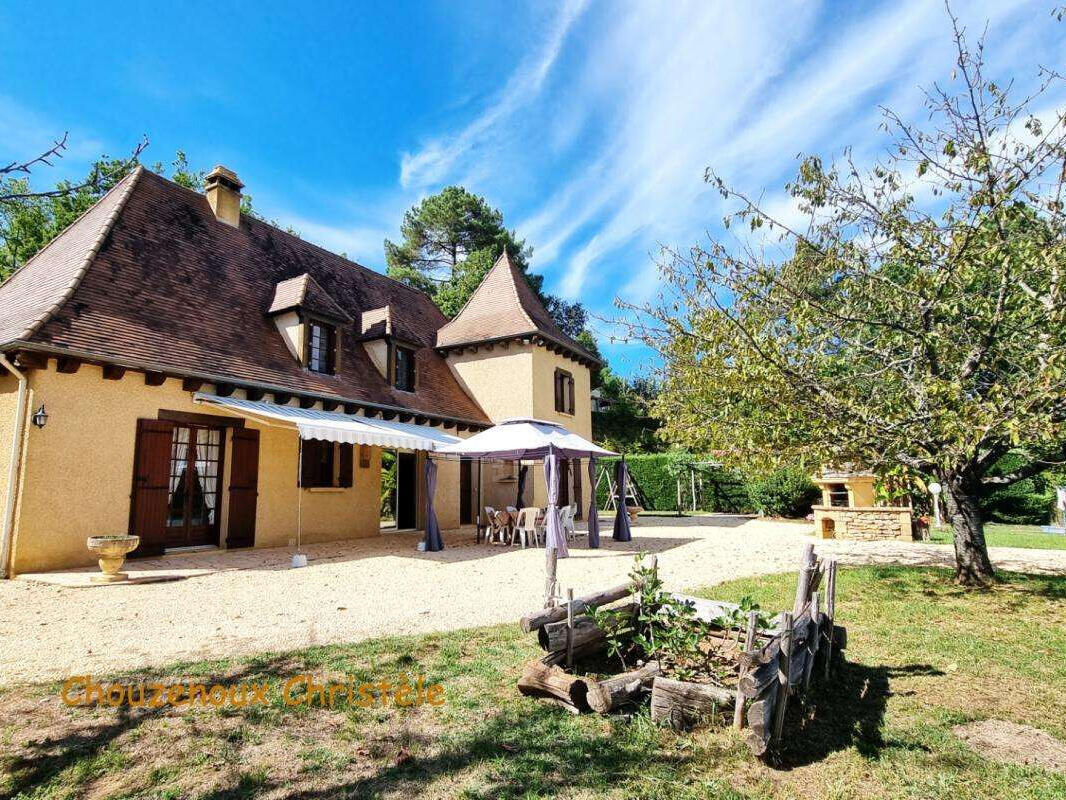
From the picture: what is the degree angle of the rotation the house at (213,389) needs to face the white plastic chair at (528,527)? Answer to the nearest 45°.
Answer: approximately 45° to its left

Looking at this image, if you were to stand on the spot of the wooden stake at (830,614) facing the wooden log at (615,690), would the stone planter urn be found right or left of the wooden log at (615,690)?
right

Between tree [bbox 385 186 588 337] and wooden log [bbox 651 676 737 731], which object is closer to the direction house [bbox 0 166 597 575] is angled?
the wooden log

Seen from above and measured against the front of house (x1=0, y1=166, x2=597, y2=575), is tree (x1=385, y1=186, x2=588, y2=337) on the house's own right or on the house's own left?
on the house's own left

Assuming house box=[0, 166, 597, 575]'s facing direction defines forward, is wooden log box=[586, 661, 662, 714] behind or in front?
in front

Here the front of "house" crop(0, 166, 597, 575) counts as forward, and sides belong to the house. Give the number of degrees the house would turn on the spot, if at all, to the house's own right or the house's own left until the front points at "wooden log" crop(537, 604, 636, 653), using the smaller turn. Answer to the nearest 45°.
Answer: approximately 45° to the house's own right

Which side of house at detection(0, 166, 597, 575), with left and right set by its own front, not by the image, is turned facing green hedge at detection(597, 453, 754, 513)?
left

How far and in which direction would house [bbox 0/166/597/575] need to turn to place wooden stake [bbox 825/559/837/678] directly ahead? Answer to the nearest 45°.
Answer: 0° — it already faces it

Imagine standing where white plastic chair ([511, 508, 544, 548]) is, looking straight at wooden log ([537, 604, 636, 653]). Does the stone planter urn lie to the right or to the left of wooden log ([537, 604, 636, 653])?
right

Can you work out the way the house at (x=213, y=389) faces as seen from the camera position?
facing the viewer and to the right of the viewer

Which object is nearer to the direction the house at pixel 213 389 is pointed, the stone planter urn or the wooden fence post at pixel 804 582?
the wooden fence post

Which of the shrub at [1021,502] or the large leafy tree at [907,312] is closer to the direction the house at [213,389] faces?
the large leafy tree

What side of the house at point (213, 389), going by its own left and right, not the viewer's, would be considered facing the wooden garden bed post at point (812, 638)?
front

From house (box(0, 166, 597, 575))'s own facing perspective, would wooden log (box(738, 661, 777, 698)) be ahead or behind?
ahead

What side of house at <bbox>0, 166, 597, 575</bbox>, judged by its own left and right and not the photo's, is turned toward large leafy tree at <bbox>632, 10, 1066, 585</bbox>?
front
